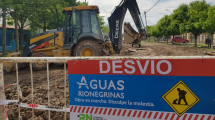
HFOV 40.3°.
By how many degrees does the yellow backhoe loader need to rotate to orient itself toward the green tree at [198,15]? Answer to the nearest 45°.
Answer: approximately 135° to its right

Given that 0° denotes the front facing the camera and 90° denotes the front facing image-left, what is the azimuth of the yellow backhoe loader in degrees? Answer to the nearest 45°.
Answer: approximately 90°
